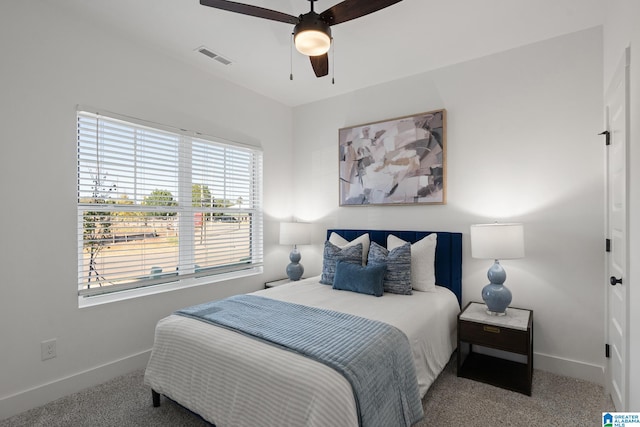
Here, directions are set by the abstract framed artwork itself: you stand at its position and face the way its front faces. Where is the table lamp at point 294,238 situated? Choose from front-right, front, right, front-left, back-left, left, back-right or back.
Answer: front-right

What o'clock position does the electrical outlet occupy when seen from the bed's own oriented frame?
The electrical outlet is roughly at 2 o'clock from the bed.

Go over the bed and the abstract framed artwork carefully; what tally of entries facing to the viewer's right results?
0

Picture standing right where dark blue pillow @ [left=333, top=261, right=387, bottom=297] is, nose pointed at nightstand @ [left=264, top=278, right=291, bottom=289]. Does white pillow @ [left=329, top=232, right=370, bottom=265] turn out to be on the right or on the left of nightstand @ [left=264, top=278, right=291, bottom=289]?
right

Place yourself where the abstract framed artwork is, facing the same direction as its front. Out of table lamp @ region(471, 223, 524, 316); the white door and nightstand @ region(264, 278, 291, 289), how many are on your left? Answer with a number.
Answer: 2

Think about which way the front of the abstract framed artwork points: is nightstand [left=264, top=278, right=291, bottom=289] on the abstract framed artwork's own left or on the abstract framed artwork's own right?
on the abstract framed artwork's own right

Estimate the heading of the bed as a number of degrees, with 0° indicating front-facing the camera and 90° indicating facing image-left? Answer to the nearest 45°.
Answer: approximately 45°

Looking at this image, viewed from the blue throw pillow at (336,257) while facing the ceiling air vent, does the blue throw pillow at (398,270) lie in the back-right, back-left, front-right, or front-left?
back-left

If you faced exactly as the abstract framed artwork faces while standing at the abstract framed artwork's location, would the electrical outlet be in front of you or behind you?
in front

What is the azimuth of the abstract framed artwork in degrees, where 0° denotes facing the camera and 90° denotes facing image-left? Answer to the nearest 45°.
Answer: approximately 45°

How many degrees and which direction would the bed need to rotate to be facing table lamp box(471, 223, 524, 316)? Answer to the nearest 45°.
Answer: approximately 135° to its left
